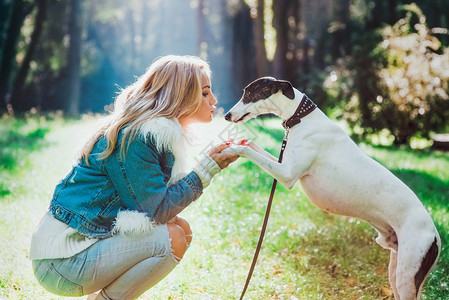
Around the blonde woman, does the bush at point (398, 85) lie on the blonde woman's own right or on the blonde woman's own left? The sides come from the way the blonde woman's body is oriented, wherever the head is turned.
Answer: on the blonde woman's own left

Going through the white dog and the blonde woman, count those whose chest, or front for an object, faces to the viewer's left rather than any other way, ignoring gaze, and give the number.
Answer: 1

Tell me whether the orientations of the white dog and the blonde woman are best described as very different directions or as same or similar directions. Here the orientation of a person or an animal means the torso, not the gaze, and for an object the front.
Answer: very different directions

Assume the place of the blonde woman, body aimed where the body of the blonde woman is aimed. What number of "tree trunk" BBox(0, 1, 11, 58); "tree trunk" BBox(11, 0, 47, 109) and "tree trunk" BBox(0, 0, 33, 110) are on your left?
3

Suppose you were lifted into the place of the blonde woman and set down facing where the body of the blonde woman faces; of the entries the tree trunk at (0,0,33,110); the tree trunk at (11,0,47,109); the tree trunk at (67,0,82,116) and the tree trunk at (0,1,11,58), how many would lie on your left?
4

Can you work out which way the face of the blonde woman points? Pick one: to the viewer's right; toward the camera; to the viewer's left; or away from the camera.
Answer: to the viewer's right

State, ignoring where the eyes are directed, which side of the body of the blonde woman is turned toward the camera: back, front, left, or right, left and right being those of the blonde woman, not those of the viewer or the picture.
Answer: right

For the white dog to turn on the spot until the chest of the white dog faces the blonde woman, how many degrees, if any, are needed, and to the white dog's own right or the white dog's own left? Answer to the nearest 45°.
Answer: approximately 45° to the white dog's own left

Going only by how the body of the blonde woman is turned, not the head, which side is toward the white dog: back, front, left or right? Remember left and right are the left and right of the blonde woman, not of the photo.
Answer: front

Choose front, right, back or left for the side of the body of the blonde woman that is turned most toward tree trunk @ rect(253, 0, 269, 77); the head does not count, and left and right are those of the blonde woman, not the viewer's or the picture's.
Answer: left

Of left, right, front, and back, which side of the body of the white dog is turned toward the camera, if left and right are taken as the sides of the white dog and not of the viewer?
left

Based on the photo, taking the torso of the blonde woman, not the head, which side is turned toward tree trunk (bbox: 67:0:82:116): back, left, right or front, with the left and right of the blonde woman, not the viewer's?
left
